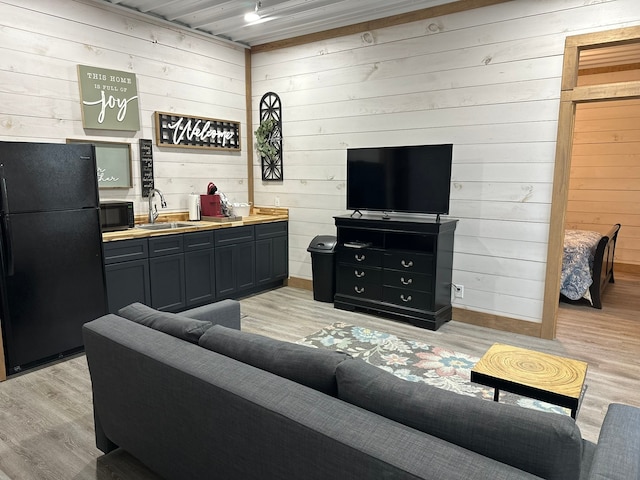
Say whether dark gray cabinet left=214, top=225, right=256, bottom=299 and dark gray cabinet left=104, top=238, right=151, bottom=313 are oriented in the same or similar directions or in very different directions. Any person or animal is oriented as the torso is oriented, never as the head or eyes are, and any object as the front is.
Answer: same or similar directions

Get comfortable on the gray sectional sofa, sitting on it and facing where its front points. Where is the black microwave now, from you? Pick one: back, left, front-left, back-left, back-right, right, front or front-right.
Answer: left

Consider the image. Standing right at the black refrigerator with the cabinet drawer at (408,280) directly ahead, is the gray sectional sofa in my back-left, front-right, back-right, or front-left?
front-right

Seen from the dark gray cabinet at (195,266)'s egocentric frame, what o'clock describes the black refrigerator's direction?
The black refrigerator is roughly at 3 o'clock from the dark gray cabinet.

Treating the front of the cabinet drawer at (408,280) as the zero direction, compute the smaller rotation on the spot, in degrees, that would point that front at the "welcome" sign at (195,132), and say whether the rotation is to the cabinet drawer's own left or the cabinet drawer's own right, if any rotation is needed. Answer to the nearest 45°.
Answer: approximately 45° to the cabinet drawer's own right

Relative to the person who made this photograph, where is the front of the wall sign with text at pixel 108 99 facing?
facing the viewer and to the right of the viewer

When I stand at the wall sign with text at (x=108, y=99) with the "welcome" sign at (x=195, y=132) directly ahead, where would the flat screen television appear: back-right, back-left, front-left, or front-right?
front-right

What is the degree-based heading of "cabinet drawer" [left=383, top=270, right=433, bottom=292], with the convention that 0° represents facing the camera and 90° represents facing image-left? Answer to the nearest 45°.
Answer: approximately 45°

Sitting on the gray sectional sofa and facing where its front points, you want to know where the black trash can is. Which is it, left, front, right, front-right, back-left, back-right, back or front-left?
front-left

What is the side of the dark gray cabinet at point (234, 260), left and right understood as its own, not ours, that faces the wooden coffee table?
front

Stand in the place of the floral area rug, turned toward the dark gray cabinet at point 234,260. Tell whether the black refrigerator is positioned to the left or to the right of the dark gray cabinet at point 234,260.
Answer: left

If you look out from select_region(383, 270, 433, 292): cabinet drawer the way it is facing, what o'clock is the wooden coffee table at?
The wooden coffee table is roughly at 10 o'clock from the cabinet drawer.

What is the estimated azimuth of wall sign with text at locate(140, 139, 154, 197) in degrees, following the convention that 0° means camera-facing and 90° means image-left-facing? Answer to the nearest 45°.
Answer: approximately 315°

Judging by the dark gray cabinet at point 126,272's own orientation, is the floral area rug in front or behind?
in front
